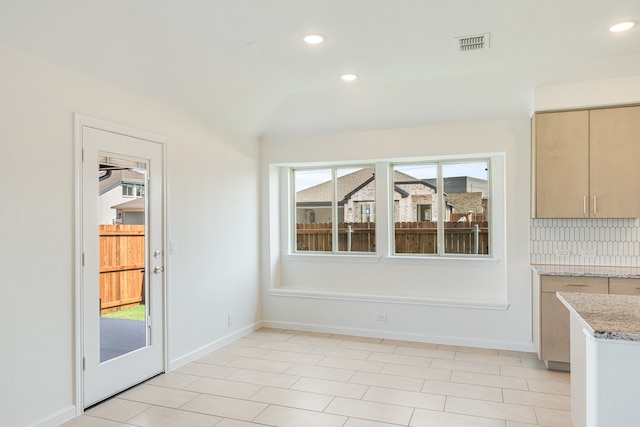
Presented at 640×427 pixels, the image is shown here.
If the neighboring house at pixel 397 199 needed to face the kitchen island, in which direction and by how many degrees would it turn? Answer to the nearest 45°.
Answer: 0° — it already faces it

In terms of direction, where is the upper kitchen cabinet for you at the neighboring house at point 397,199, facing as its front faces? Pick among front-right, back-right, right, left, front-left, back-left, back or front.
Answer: front-left
